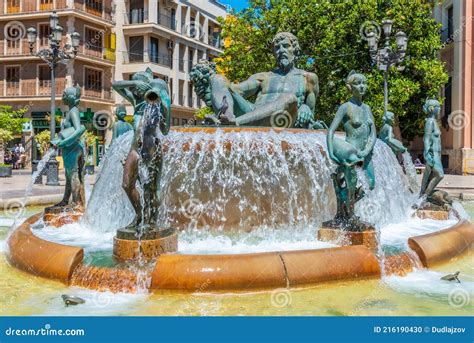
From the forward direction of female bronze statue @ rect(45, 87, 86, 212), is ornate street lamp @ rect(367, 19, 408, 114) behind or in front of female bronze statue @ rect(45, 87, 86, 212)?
behind

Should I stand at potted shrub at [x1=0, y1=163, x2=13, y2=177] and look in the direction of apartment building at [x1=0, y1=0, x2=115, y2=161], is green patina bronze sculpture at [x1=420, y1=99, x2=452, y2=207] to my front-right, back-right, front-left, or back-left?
back-right

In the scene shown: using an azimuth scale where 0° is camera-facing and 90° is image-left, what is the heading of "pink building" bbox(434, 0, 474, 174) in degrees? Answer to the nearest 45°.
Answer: approximately 45°

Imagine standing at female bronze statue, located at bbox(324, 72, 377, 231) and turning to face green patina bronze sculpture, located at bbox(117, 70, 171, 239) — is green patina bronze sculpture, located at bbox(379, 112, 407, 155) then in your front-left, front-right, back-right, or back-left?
back-right

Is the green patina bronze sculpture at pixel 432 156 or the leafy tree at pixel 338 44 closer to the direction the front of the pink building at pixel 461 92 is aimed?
the leafy tree

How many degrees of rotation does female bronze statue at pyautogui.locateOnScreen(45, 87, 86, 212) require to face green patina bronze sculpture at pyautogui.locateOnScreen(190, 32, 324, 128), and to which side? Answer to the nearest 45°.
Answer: approximately 180°

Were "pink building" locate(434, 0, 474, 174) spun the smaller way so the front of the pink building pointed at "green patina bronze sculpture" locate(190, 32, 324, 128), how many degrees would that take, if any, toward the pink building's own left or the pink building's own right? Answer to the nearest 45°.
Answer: approximately 45° to the pink building's own left

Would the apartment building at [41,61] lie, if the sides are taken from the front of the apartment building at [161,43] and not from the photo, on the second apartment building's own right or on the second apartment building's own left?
on the second apartment building's own right

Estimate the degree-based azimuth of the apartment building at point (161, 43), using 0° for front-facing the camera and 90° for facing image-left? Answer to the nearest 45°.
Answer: approximately 315°

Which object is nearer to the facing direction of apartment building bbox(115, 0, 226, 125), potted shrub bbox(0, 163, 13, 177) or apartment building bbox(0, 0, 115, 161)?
the potted shrub
